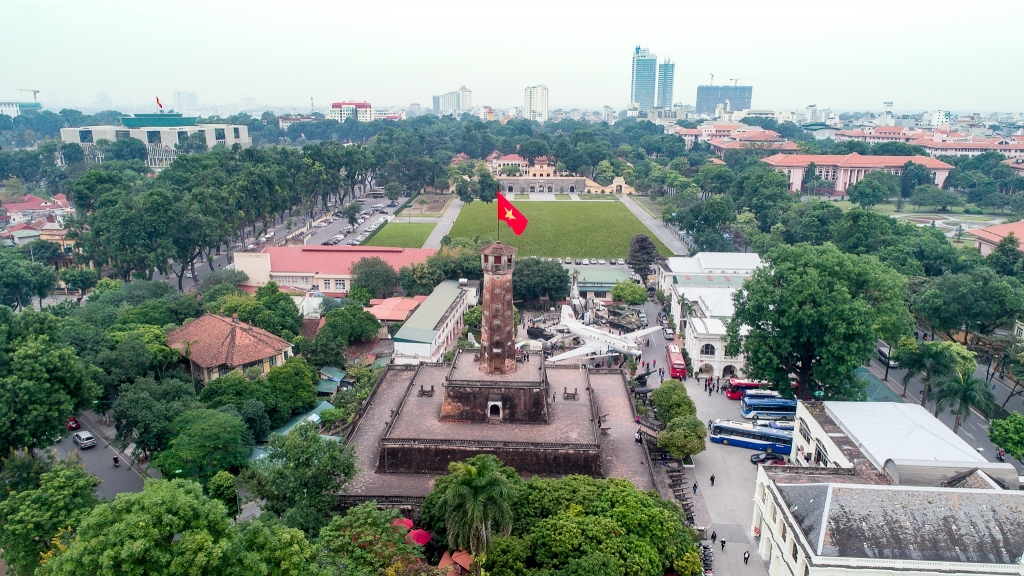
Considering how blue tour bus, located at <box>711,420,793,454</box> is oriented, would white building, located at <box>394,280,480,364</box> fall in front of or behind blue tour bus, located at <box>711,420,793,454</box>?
in front

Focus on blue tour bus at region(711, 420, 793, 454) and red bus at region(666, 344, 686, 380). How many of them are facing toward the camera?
1

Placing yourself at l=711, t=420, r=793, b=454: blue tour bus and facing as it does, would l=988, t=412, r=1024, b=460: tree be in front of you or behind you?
behind

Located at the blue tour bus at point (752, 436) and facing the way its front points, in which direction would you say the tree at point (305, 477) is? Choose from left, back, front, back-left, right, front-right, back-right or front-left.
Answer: front-left

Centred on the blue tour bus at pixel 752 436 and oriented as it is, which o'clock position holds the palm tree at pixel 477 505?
The palm tree is roughly at 10 o'clock from the blue tour bus.

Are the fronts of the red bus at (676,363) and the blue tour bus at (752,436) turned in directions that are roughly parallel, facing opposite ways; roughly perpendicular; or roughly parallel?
roughly perpendicular

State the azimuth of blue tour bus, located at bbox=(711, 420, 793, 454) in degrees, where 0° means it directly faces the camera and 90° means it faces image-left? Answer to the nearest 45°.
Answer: approximately 90°

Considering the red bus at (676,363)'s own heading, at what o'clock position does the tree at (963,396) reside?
The tree is roughly at 10 o'clock from the red bus.

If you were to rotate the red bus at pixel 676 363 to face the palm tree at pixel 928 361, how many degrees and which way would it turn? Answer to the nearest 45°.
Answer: approximately 90° to its left
